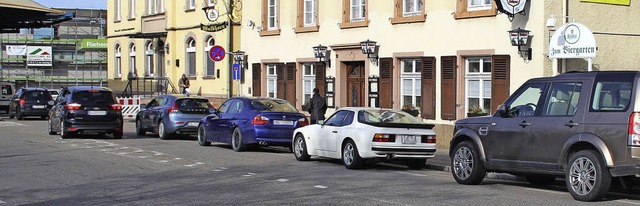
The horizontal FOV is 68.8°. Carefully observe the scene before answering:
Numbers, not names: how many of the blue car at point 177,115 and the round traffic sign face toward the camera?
1

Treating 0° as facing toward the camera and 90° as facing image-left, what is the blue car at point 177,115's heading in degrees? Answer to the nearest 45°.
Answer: approximately 135°

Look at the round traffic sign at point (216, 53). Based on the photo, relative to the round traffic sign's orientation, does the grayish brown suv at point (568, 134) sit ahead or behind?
ahead

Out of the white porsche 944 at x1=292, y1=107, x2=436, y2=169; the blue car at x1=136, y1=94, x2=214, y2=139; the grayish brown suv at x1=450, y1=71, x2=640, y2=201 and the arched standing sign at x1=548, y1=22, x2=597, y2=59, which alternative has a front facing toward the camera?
the arched standing sign

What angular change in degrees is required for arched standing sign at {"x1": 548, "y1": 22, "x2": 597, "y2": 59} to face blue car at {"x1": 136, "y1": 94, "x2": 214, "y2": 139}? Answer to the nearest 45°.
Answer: approximately 90° to its right

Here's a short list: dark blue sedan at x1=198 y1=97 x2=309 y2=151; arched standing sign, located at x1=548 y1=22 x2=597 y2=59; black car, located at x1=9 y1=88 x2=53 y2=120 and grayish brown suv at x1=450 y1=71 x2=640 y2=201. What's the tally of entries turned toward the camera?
1

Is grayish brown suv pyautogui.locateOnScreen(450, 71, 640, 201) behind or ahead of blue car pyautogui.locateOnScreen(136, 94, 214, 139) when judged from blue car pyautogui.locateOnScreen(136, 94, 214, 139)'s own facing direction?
behind

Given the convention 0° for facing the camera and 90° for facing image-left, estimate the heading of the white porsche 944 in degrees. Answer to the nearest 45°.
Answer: approximately 135°

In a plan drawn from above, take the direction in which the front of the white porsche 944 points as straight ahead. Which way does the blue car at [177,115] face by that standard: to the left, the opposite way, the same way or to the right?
the same way

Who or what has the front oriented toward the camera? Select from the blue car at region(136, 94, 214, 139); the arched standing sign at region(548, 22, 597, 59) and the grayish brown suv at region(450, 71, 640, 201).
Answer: the arched standing sign

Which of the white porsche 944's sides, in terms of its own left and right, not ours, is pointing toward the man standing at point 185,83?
front

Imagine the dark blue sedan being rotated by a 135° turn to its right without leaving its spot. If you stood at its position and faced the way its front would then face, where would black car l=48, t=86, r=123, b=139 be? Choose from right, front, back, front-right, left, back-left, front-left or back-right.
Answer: back-left

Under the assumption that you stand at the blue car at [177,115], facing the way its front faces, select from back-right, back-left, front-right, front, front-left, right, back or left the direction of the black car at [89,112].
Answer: front-left

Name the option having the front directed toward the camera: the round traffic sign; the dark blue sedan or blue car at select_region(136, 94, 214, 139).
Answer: the round traffic sign

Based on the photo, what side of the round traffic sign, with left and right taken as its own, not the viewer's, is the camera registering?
front

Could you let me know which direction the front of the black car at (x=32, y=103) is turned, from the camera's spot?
facing away from the viewer and to the left of the viewer

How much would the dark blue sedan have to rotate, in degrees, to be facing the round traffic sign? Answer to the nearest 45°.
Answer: approximately 45° to its right
